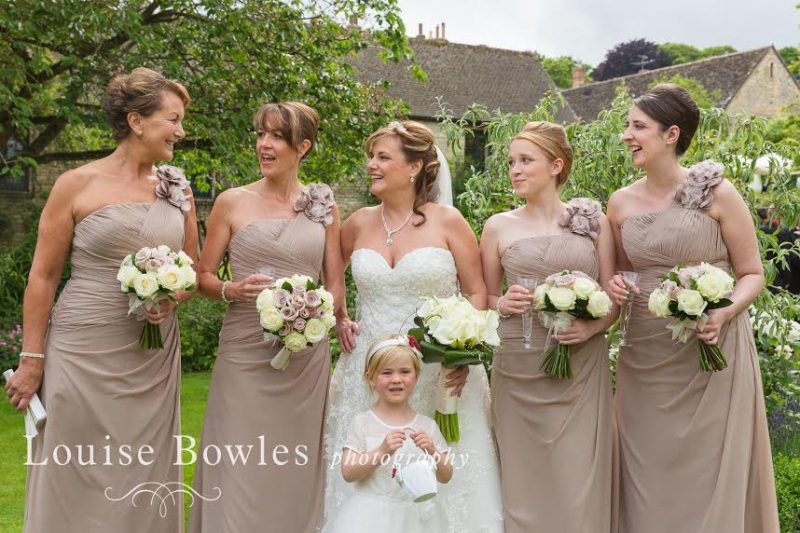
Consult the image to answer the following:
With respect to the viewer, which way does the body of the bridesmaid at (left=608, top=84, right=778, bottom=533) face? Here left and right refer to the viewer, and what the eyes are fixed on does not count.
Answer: facing the viewer and to the left of the viewer

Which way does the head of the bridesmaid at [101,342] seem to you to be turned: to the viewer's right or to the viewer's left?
to the viewer's right

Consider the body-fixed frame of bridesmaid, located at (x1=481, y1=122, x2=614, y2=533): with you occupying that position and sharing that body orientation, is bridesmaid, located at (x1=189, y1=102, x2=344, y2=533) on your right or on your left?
on your right

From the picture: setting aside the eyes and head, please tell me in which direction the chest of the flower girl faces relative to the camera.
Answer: toward the camera

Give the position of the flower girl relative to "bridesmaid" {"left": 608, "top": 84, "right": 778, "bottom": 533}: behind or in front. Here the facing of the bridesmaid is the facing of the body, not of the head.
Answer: in front

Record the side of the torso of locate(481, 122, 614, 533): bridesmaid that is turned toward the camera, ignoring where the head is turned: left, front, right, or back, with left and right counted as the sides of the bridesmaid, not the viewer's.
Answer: front

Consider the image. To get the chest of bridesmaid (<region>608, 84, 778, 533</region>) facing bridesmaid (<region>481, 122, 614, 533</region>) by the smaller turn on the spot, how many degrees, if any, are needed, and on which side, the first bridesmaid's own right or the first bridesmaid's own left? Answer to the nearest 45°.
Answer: approximately 45° to the first bridesmaid's own right

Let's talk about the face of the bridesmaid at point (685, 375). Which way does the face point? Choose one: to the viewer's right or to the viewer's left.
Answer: to the viewer's left

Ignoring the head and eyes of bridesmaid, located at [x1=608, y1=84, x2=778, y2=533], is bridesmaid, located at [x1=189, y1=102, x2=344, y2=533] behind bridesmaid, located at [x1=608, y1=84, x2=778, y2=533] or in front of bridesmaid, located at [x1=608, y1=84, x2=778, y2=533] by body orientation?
in front

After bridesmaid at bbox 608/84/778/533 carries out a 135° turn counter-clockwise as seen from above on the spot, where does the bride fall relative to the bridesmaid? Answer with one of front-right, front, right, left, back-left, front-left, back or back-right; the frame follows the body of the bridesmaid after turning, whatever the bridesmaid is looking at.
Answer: back

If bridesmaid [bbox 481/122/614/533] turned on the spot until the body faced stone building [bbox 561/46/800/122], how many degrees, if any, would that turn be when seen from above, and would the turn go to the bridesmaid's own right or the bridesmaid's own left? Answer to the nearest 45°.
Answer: approximately 180°

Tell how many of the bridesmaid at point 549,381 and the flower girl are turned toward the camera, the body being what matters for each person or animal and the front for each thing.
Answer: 2

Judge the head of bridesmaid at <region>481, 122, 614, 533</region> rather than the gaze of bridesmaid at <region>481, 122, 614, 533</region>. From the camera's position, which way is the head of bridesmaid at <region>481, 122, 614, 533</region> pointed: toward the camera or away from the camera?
toward the camera

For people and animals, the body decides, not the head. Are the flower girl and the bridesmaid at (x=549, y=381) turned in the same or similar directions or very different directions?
same or similar directions

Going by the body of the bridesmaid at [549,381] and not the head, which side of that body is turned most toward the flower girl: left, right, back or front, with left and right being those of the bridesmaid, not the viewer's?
right
